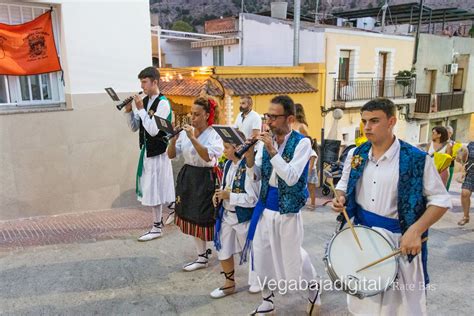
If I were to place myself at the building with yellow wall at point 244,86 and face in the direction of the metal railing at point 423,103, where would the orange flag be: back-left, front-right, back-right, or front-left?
back-right

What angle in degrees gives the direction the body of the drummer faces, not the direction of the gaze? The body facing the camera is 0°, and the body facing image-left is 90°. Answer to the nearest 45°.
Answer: approximately 45°

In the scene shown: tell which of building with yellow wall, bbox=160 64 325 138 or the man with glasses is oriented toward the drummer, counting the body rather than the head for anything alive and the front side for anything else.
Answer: the building with yellow wall

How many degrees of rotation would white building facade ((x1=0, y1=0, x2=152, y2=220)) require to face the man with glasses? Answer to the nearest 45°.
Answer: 0° — it already faces them

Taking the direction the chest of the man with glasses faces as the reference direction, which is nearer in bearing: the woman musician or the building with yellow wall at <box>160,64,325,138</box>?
the woman musician
